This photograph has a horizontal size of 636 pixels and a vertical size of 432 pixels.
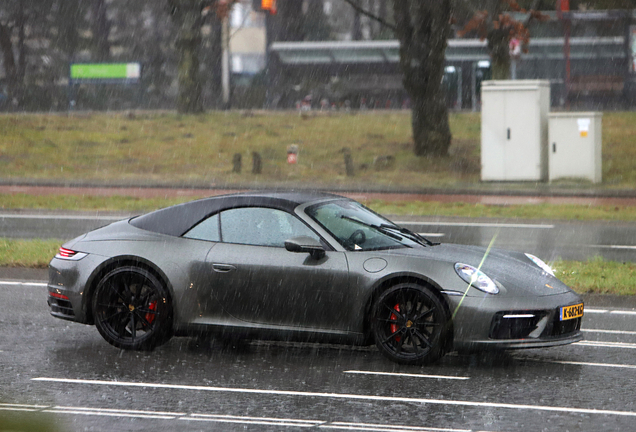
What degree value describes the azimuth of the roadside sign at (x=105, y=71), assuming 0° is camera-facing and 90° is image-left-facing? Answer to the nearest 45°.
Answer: approximately 0°

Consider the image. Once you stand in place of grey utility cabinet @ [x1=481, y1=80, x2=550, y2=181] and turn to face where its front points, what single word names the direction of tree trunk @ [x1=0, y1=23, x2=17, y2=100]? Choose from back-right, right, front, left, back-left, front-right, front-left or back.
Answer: back-right

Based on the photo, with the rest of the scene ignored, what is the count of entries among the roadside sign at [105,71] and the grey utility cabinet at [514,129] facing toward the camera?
2

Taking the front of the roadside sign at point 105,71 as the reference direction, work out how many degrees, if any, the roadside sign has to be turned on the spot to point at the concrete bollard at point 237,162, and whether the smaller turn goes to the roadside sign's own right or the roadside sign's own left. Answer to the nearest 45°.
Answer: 0° — it already faces it

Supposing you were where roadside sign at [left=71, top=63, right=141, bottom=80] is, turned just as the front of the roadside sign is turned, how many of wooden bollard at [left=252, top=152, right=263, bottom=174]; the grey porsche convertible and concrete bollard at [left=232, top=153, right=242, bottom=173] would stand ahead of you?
3
